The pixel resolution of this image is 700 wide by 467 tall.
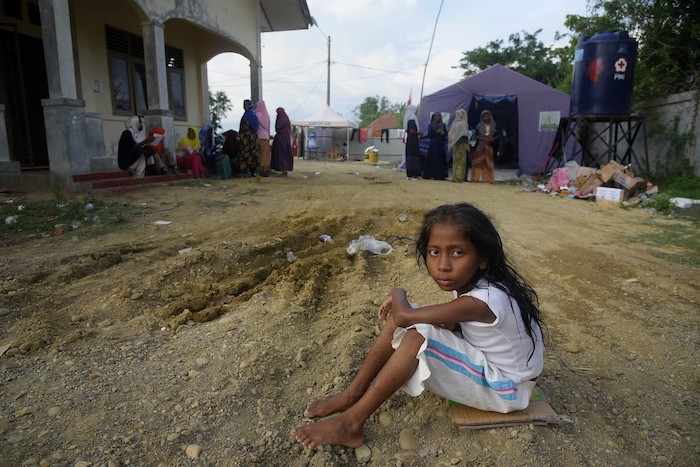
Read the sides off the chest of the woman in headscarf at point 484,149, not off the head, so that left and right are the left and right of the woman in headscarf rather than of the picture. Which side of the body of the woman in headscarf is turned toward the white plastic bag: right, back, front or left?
front

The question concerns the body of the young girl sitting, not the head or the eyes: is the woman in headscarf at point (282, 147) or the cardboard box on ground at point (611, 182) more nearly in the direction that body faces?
the woman in headscarf

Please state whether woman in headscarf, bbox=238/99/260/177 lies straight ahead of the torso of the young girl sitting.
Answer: no

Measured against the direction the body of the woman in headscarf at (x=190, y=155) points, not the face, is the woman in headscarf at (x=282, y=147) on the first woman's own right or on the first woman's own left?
on the first woman's own left

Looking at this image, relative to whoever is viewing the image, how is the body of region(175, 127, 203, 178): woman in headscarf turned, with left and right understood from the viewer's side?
facing the viewer and to the right of the viewer

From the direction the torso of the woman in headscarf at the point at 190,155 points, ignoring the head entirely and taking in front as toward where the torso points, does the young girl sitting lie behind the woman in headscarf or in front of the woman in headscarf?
in front

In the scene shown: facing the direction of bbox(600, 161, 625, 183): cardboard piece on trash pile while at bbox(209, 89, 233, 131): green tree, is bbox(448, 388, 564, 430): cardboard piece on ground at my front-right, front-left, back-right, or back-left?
front-right

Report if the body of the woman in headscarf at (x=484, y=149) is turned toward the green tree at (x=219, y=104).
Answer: no

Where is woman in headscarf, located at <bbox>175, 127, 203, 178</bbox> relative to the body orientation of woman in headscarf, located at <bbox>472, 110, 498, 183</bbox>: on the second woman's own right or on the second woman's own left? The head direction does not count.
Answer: on the second woman's own right

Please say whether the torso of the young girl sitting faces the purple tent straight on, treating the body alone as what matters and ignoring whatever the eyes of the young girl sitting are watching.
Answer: no

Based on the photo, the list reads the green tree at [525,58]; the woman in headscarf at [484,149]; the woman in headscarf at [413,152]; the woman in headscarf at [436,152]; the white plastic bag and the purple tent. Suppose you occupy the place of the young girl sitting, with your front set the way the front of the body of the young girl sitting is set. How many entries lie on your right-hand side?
6

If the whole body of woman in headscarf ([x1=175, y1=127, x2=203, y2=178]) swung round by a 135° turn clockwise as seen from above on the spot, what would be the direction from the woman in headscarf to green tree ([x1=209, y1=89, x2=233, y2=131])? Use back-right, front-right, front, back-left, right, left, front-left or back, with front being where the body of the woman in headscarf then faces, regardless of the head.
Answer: right

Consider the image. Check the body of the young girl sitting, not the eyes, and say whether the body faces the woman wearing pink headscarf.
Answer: no

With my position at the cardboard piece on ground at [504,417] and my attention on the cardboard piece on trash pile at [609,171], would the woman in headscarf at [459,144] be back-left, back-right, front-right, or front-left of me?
front-left

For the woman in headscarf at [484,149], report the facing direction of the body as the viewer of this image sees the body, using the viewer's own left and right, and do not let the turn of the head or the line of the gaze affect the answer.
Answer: facing the viewer

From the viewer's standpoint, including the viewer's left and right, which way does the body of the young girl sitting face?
facing to the left of the viewer

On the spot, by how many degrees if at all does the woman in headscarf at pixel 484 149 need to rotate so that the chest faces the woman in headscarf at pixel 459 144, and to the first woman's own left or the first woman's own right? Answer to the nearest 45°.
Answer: approximately 90° to the first woman's own right

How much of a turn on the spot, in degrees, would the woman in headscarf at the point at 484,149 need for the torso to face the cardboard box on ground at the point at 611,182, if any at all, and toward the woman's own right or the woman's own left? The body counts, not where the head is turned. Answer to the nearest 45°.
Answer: approximately 45° to the woman's own left
